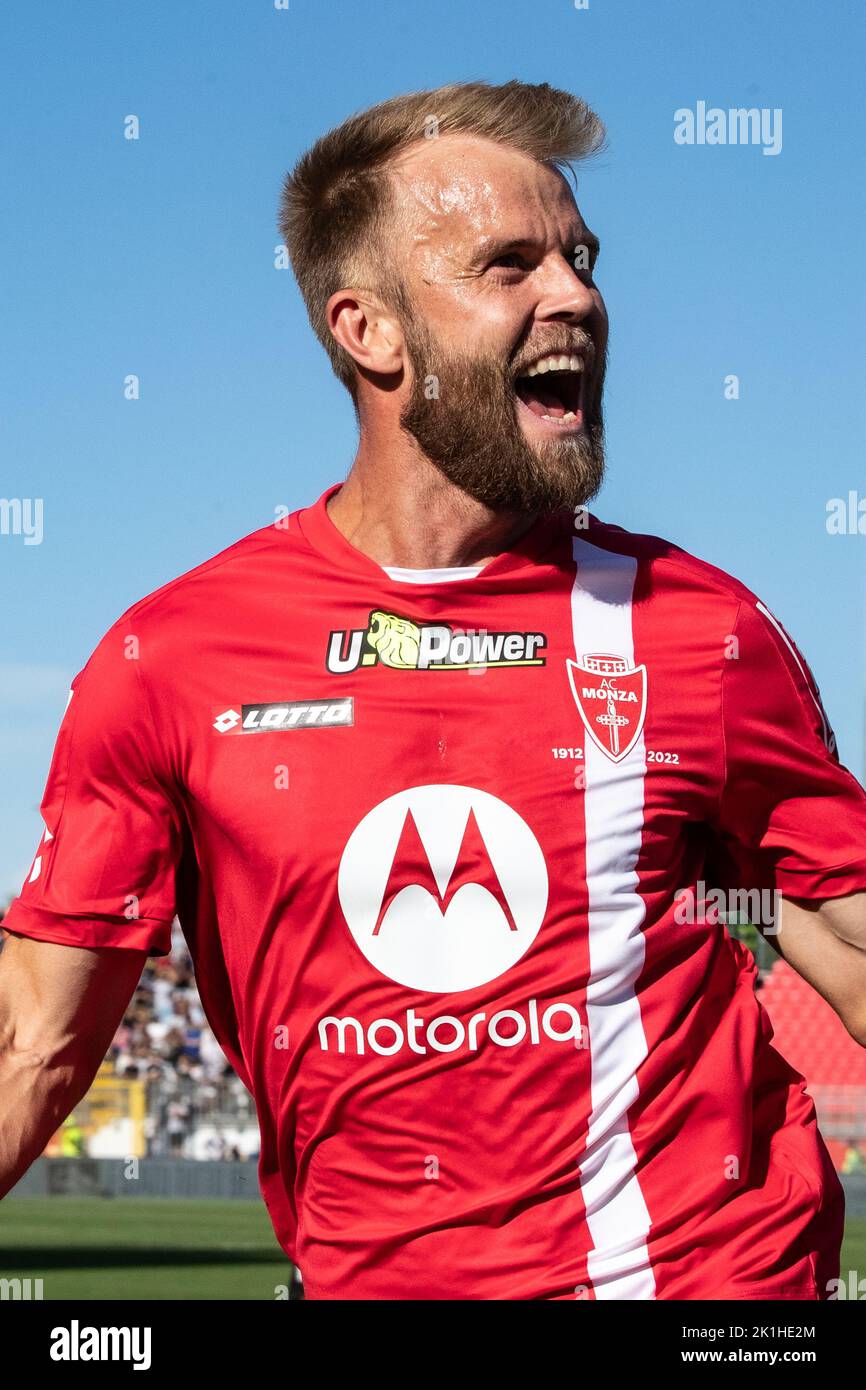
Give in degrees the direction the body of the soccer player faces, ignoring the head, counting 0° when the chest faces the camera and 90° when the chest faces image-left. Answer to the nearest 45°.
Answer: approximately 0°
